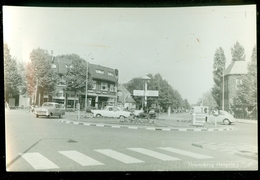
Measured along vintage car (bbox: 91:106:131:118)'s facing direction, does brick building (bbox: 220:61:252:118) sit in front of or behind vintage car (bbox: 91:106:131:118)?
behind

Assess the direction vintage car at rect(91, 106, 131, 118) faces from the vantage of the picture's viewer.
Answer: facing to the left of the viewer

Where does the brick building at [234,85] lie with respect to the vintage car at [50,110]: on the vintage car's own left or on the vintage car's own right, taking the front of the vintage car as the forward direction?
on the vintage car's own left
